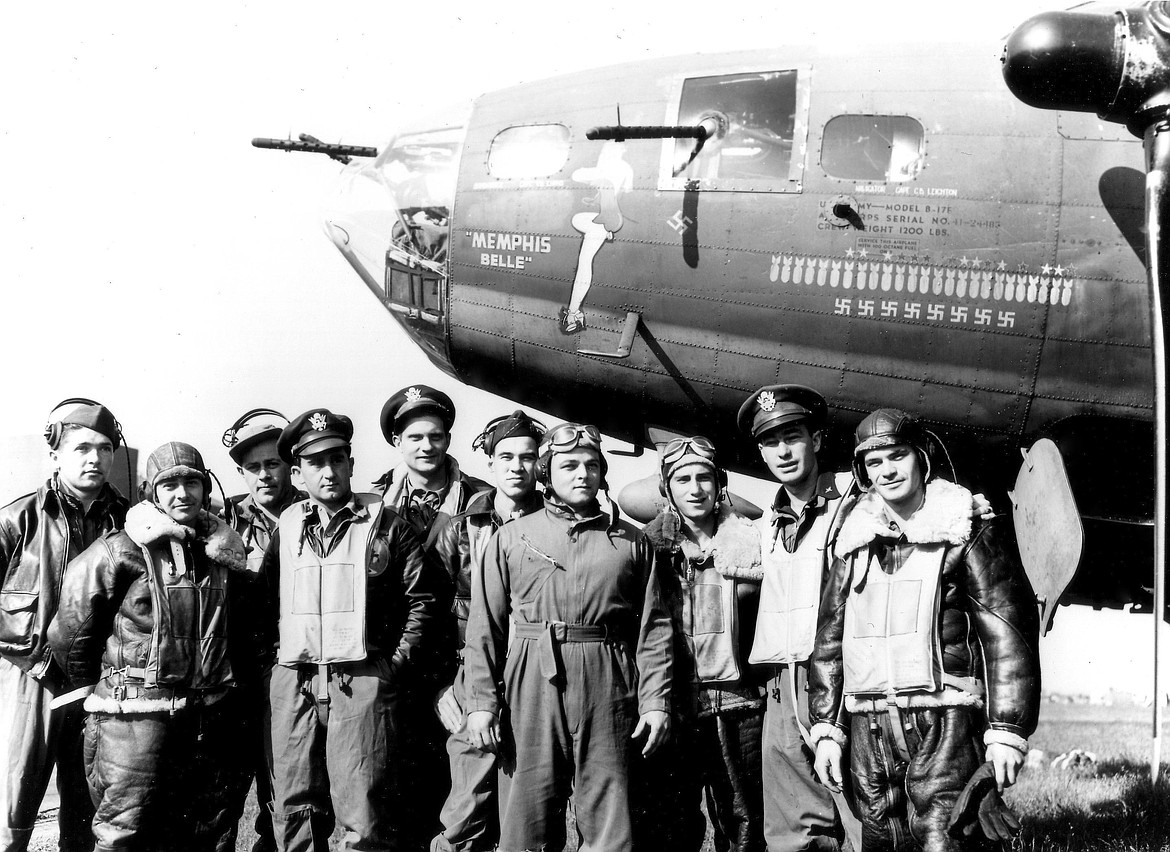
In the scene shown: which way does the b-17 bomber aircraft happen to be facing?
to the viewer's left
